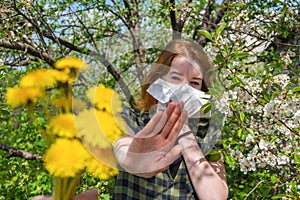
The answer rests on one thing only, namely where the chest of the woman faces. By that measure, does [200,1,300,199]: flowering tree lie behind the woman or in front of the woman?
behind

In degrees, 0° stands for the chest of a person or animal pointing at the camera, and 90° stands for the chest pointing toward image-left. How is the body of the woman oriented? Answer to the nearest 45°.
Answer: approximately 0°
